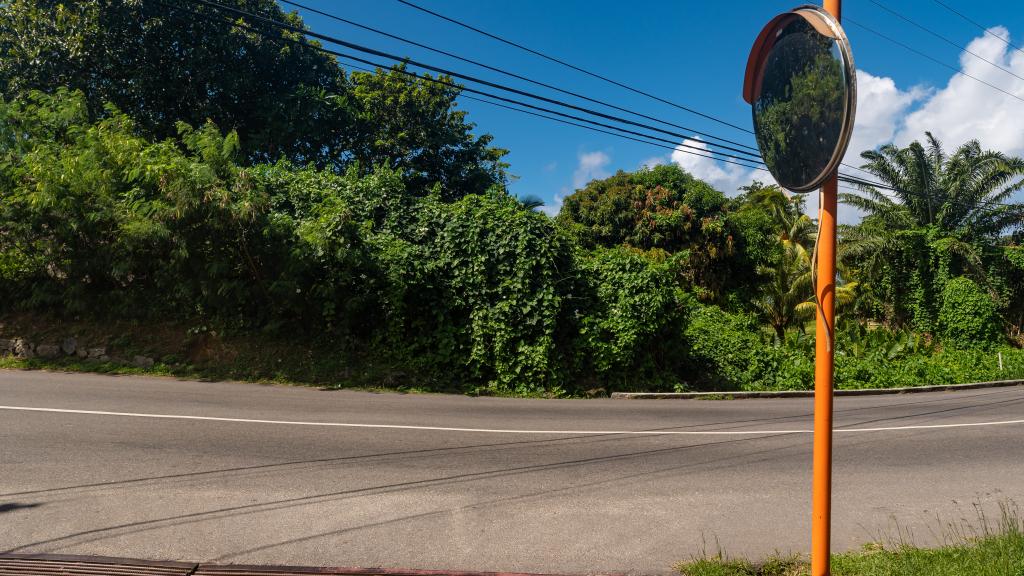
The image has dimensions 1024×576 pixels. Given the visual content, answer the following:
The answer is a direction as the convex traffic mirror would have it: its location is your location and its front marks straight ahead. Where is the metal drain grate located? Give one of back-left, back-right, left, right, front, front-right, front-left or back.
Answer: front-right

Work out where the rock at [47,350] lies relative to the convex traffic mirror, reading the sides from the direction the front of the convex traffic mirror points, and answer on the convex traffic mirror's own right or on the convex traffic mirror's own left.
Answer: on the convex traffic mirror's own right

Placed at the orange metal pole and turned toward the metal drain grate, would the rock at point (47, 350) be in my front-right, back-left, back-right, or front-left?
front-right

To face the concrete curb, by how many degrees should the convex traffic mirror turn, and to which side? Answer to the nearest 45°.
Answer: approximately 135° to its right

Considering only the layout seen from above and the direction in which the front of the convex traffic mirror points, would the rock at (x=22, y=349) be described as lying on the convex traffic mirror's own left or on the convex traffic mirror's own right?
on the convex traffic mirror's own right

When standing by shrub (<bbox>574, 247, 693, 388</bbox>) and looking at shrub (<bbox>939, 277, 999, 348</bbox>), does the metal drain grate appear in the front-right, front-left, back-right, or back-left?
back-right

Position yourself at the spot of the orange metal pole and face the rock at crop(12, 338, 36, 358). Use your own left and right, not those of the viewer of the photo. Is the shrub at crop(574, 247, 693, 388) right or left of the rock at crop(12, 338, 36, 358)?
right

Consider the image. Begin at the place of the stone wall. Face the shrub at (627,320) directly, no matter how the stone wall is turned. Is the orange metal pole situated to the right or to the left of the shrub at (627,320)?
right

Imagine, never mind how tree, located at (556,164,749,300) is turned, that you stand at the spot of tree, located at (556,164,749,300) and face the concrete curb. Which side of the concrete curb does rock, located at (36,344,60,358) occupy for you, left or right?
right
